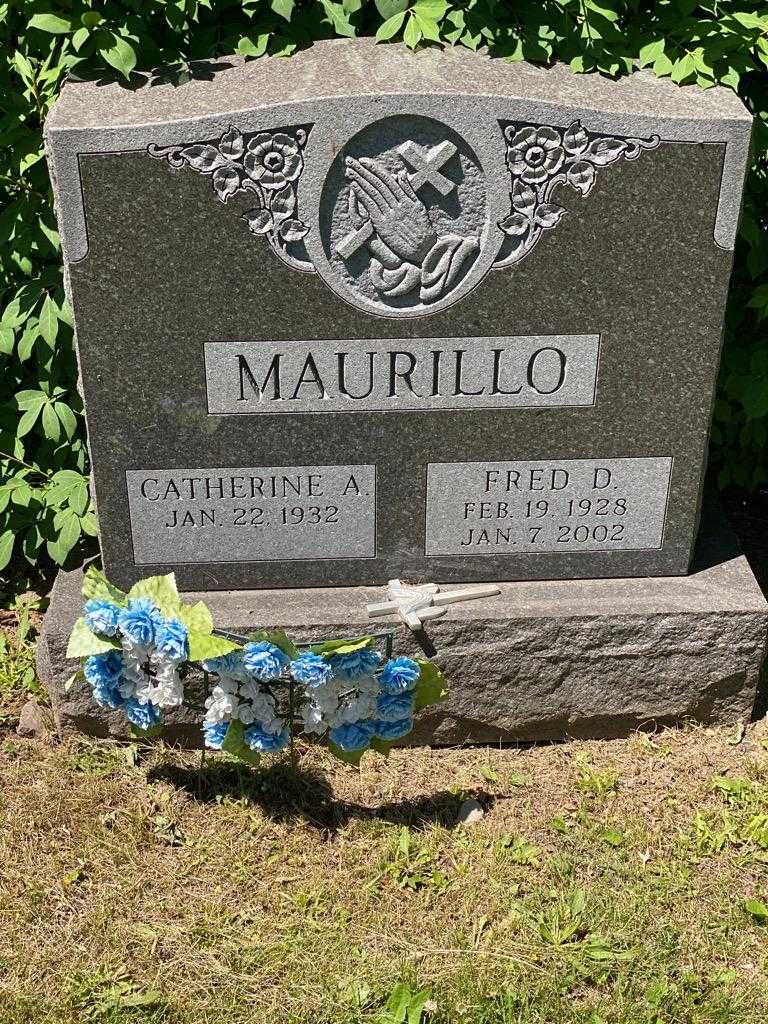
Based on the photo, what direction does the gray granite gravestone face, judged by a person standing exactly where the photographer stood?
facing the viewer

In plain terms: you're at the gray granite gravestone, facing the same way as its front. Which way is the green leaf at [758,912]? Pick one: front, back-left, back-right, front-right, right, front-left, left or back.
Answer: front-left

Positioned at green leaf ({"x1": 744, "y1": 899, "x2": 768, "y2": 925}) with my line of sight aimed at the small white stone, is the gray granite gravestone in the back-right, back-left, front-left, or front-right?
front-right
